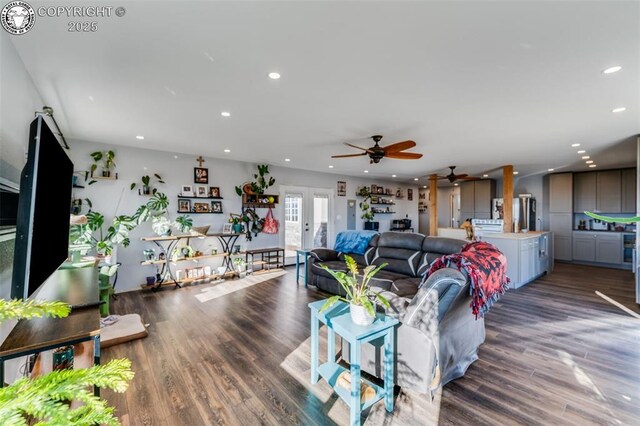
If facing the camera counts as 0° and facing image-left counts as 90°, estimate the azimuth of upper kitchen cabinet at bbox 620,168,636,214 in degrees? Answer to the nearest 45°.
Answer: approximately 0°

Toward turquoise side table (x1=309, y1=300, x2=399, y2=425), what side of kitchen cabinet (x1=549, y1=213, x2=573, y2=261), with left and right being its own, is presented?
front

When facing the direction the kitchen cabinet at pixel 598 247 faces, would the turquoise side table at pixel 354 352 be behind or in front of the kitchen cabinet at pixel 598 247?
in front

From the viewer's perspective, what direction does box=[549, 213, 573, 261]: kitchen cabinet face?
toward the camera

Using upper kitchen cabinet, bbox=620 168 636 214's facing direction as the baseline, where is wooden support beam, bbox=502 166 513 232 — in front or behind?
in front

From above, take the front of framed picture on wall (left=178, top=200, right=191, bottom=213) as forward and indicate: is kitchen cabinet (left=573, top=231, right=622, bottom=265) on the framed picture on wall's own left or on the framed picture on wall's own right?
on the framed picture on wall's own left

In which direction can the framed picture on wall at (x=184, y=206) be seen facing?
toward the camera

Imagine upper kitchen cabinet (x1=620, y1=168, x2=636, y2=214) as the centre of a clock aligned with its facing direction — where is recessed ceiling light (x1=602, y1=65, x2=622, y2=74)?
The recessed ceiling light is roughly at 12 o'clock from the upper kitchen cabinet.

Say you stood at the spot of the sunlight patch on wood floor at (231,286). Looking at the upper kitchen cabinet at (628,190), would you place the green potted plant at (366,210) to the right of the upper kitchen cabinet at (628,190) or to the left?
left
